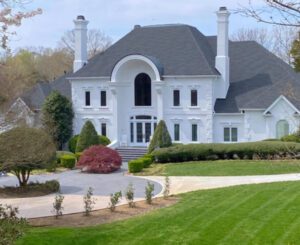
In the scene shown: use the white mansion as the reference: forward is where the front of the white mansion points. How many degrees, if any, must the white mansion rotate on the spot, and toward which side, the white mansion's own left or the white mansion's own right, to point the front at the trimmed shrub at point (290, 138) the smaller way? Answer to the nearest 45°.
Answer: approximately 45° to the white mansion's own left

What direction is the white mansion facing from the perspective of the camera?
toward the camera

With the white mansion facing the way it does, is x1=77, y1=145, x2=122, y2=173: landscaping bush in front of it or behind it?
in front

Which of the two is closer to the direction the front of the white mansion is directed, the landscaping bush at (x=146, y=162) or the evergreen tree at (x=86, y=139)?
the landscaping bush

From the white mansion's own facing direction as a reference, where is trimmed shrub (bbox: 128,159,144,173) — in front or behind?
in front

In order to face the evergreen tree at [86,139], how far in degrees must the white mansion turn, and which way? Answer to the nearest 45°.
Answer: approximately 45° to its right

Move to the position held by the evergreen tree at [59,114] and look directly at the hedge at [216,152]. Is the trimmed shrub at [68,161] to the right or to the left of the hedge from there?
right

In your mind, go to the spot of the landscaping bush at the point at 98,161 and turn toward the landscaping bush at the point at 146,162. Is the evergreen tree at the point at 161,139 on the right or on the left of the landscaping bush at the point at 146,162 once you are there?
left

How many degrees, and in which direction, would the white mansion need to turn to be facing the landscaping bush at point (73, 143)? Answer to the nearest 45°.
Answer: approximately 90° to its right

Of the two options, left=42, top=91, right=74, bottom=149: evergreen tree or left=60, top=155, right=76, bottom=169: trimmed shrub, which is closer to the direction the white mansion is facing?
the trimmed shrub

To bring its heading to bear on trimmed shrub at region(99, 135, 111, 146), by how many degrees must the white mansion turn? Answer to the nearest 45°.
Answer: approximately 90° to its right
